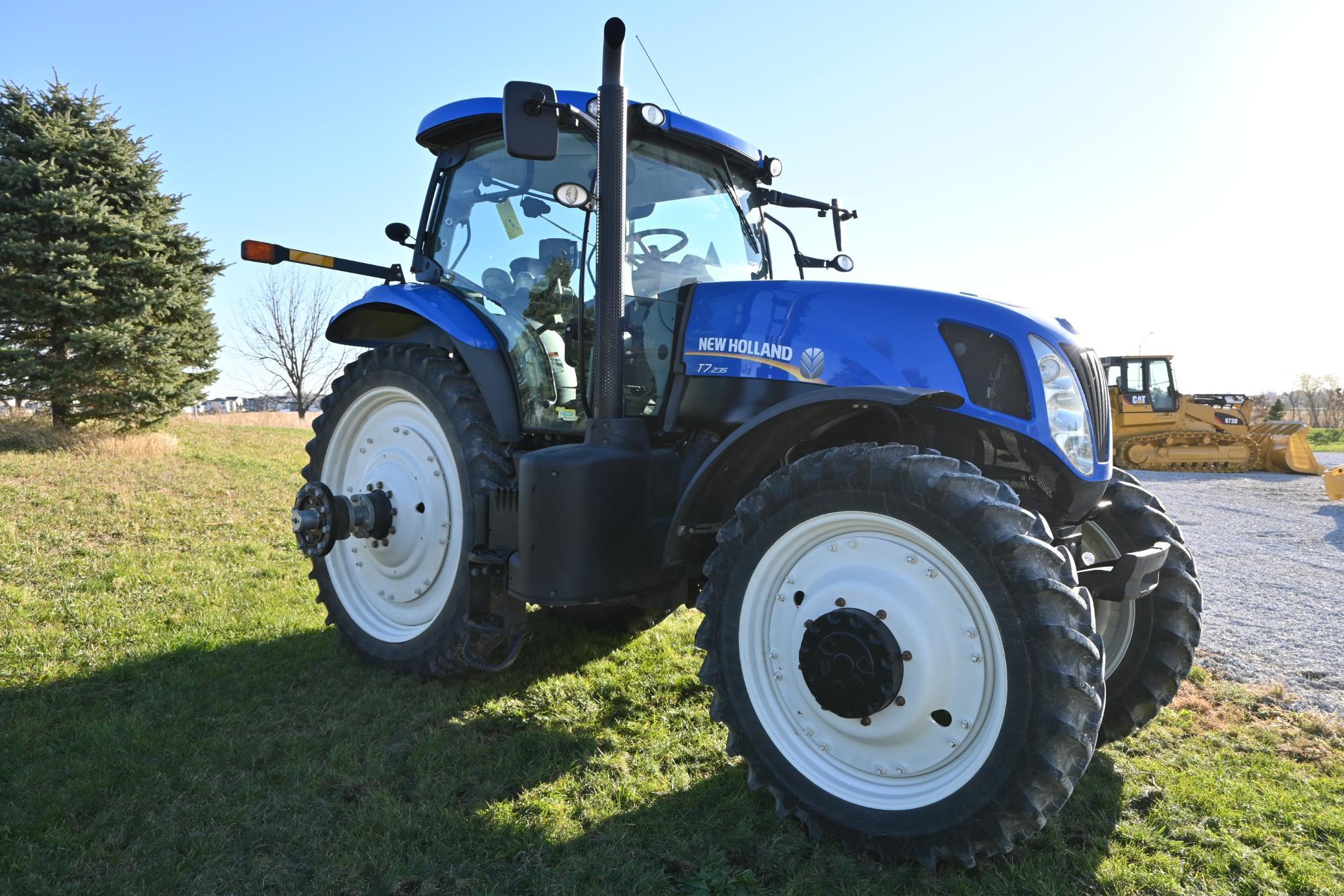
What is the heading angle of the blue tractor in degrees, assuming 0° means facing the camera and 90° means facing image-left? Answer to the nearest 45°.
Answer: approximately 315°

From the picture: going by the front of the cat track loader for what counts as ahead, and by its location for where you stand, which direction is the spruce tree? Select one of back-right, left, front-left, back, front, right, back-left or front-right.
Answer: back-right

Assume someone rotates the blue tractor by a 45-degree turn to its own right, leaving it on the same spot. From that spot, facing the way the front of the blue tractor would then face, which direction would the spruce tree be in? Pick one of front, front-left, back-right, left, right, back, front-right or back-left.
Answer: back-right

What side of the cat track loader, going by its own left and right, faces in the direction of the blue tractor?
right

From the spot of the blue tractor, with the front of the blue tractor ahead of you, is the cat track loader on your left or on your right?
on your left

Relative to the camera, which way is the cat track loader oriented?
to the viewer's right
